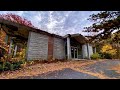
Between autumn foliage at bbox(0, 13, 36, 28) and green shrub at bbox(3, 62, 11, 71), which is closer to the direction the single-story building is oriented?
the green shrub

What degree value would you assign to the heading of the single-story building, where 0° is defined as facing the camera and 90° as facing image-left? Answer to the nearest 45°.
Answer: approximately 315°

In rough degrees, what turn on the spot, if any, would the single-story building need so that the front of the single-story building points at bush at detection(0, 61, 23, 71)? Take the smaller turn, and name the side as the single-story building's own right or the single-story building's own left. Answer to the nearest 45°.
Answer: approximately 45° to the single-story building's own right
